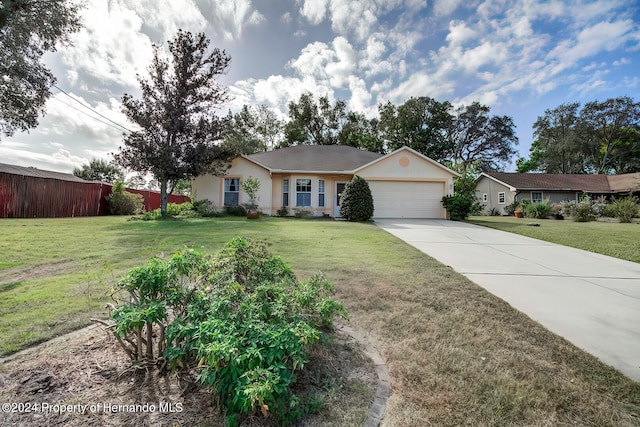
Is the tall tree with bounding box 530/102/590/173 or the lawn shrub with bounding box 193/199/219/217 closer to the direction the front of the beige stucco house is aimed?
the lawn shrub

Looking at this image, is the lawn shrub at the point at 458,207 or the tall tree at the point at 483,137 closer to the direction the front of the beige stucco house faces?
the lawn shrub

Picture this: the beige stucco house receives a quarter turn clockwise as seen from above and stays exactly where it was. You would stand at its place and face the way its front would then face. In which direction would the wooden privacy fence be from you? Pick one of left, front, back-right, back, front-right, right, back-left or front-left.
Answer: front

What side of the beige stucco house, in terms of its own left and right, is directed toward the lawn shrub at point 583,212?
left

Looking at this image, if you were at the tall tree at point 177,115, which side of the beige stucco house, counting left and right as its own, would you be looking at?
right

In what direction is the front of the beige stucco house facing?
toward the camera

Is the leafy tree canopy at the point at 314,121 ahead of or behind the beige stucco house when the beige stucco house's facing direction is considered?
behind

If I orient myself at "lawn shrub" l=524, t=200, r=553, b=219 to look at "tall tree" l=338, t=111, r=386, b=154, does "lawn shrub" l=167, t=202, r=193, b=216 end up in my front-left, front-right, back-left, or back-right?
front-left

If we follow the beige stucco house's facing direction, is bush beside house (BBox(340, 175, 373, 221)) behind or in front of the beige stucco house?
in front
